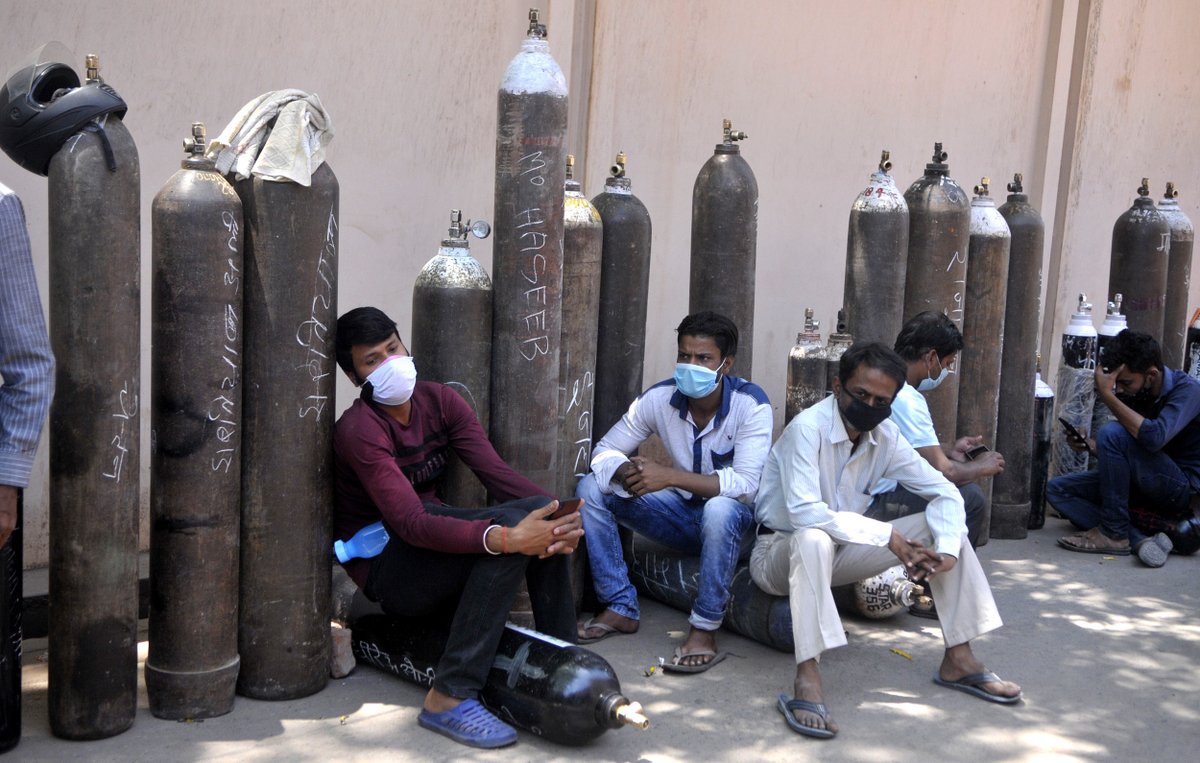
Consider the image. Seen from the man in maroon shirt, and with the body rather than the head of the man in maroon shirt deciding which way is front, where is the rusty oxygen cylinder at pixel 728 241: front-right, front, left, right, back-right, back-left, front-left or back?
left

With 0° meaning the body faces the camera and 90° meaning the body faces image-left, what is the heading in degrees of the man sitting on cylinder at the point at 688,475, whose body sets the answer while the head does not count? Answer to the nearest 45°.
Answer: approximately 45°

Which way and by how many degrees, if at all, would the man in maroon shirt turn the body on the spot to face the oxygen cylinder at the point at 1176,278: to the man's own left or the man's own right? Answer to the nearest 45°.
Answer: approximately 90° to the man's own left

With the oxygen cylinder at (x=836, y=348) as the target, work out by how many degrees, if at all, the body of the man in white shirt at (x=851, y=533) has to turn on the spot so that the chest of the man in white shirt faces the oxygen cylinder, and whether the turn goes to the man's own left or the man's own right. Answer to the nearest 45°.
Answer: approximately 135° to the man's own left

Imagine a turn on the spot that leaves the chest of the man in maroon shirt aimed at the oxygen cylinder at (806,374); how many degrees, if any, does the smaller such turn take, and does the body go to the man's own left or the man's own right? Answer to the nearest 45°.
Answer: approximately 90° to the man's own left

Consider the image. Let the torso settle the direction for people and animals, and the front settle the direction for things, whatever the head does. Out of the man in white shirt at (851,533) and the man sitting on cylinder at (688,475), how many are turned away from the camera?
0

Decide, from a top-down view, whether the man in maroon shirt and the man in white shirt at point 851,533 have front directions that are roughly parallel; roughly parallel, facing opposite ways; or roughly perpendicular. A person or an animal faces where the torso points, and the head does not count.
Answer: roughly parallel

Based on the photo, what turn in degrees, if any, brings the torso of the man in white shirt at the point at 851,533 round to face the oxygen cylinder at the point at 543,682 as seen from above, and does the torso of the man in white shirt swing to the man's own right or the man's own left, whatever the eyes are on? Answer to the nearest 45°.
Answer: approximately 90° to the man's own right

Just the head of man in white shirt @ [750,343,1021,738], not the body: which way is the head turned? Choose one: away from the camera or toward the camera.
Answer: toward the camera

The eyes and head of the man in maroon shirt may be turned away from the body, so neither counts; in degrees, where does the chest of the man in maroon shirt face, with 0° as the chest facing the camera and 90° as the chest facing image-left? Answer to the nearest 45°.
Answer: approximately 315°

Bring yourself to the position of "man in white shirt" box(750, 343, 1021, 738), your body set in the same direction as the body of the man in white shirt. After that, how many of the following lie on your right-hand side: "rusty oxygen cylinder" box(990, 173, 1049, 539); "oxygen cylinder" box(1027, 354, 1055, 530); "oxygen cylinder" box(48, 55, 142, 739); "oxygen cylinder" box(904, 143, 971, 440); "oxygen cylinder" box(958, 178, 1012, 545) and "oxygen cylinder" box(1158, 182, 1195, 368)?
1

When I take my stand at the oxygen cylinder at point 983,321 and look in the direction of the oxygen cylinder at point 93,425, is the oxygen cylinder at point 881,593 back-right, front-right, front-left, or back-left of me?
front-left

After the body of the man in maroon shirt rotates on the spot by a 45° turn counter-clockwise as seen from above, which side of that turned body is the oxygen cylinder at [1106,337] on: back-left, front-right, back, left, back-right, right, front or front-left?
front-left

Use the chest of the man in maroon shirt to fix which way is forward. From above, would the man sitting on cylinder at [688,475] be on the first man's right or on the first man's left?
on the first man's left

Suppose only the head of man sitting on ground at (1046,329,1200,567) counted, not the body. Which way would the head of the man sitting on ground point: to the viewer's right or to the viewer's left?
to the viewer's left

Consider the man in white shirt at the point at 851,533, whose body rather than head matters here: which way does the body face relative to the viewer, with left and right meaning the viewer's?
facing the viewer and to the right of the viewer
